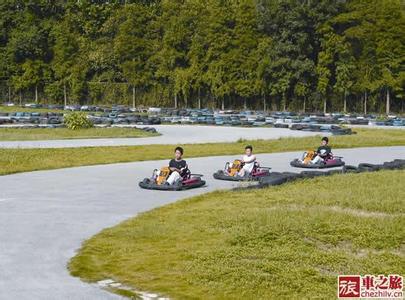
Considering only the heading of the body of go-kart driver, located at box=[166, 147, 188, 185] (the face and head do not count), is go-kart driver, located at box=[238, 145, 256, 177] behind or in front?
behind

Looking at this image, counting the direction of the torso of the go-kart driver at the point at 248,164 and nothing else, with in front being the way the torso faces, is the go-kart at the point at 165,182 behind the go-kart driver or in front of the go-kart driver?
in front

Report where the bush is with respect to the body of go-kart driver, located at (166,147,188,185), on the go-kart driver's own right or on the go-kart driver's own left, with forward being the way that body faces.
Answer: on the go-kart driver's own right

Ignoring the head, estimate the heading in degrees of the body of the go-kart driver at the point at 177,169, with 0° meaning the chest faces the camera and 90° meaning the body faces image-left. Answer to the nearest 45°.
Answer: approximately 45°

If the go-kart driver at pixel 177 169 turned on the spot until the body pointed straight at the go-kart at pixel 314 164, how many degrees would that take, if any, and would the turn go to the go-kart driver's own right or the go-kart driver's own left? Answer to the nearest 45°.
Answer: approximately 180°

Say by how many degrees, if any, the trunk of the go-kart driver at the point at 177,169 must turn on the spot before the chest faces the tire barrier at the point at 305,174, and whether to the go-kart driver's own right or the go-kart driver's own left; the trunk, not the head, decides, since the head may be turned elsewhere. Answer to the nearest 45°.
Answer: approximately 135° to the go-kart driver's own left

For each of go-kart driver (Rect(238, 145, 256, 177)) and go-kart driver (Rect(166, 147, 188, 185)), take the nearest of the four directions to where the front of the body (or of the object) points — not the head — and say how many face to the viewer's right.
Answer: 0

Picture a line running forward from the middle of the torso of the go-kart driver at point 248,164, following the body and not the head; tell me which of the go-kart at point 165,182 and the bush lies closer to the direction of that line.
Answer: the go-kart

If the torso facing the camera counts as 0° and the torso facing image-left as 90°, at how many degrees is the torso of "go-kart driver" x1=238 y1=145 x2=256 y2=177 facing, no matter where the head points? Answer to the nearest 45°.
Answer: approximately 45°
